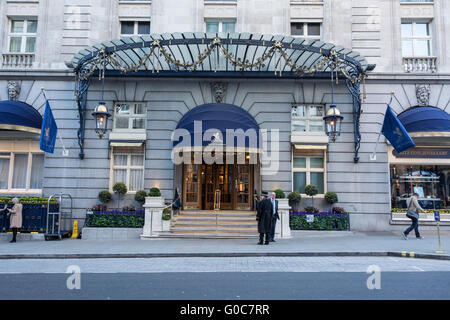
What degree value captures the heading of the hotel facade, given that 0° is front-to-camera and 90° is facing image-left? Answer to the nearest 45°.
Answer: approximately 0°
